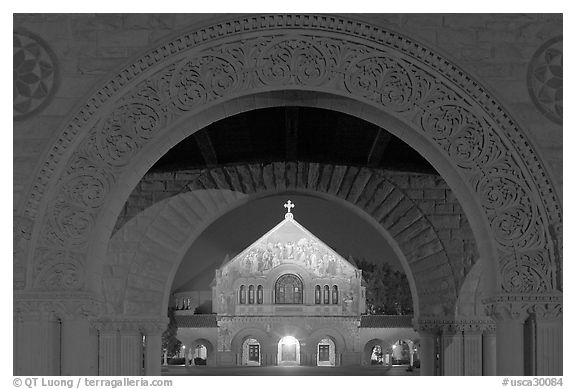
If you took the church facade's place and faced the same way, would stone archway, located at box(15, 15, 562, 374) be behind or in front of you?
in front

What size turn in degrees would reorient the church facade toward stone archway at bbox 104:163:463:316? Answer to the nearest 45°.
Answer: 0° — it already faces it

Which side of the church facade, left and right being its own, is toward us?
front
